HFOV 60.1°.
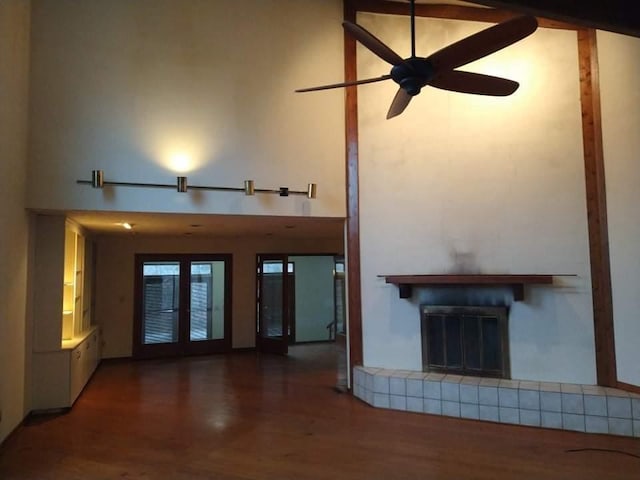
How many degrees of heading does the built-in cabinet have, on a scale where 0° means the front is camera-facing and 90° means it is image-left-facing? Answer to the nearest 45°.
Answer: approximately 270°

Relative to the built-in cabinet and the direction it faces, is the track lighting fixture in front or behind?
in front

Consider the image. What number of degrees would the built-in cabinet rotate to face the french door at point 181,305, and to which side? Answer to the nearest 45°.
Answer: approximately 45° to its left

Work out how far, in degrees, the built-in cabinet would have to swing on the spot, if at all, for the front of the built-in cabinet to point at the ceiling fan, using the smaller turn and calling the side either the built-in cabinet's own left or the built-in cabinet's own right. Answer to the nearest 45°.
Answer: approximately 45° to the built-in cabinet's own right

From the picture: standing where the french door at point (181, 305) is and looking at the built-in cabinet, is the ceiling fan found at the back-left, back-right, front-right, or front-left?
front-left

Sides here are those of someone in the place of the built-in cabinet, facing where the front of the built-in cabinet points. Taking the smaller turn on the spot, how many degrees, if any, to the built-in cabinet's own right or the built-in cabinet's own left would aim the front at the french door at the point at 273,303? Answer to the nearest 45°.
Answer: approximately 45° to the built-in cabinet's own left

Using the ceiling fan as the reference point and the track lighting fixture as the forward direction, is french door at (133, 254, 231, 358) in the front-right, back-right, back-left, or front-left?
front-right

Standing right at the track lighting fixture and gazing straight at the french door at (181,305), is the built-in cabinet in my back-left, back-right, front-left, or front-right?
front-left
